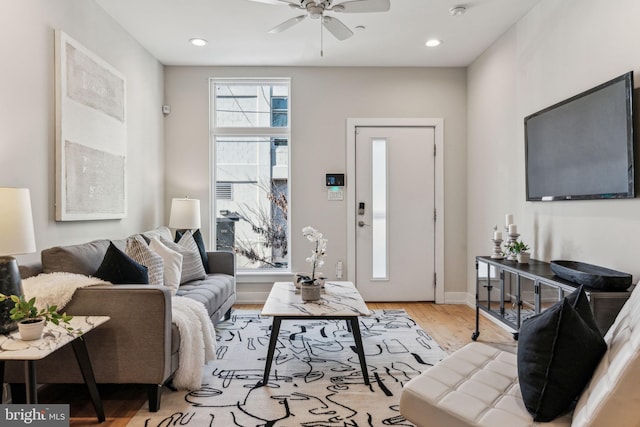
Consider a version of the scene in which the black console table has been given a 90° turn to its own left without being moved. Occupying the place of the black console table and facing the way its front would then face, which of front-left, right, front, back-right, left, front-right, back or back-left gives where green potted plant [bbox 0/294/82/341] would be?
right

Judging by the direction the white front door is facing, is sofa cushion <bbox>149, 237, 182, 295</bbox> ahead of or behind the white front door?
ahead

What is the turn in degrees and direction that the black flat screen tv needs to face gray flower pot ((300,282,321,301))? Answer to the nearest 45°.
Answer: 0° — it already faces it

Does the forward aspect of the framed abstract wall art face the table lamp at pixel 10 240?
no

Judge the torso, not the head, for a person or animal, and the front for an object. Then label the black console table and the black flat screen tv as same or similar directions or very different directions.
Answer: same or similar directions

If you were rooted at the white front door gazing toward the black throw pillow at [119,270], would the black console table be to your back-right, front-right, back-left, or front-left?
front-left

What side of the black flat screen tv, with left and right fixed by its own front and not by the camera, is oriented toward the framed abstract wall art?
front

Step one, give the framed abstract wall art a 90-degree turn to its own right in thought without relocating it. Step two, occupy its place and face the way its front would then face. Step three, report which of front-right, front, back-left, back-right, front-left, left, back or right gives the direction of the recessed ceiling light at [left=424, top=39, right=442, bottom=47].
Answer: back-left

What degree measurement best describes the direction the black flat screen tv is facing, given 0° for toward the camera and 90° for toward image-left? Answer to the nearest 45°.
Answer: approximately 45°

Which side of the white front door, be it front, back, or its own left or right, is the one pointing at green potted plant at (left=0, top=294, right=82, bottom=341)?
front

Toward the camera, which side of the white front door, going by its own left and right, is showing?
front

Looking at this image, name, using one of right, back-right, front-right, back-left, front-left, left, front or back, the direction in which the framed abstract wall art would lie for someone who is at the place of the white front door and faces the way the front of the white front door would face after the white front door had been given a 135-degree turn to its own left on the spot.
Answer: back

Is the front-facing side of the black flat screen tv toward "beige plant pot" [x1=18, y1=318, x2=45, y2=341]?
yes

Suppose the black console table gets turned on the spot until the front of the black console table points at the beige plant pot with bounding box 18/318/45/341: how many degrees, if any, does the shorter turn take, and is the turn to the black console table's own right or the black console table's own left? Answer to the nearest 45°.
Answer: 0° — it already faces it

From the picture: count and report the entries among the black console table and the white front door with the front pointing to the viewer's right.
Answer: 0

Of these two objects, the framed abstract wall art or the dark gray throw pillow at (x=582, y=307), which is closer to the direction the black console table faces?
the framed abstract wall art

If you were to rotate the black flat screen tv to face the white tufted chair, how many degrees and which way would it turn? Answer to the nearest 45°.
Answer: approximately 45° to its left

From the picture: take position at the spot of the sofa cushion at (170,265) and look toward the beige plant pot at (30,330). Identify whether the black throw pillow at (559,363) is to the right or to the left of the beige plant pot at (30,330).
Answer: left

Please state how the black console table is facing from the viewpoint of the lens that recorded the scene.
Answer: facing the viewer and to the left of the viewer

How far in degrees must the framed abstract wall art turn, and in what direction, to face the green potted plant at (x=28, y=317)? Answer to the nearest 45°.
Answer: approximately 45° to its right
